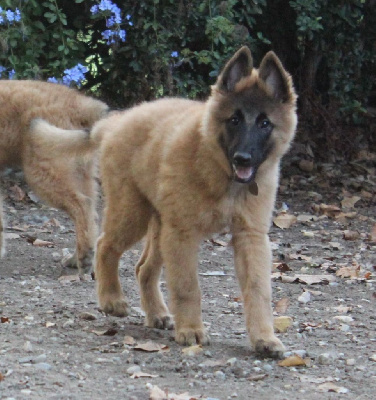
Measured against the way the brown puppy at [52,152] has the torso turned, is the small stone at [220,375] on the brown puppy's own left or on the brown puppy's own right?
on the brown puppy's own left

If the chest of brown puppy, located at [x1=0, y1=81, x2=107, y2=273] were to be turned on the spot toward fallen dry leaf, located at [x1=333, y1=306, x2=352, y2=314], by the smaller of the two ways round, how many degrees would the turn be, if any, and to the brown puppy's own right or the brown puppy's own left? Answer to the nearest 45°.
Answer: approximately 135° to the brown puppy's own left

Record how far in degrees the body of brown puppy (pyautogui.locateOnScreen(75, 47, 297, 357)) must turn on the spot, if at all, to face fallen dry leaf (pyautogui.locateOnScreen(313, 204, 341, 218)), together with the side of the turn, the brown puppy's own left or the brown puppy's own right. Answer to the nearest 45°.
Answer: approximately 135° to the brown puppy's own left

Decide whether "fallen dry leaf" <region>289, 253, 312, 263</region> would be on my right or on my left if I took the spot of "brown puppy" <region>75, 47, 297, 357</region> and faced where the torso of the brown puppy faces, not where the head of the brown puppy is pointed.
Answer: on my left

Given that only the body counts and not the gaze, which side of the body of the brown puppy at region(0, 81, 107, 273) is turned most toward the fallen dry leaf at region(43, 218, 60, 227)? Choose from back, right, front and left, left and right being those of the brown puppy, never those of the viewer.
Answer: right

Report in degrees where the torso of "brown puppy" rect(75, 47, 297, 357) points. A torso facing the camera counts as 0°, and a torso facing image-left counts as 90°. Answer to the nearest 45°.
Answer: approximately 315°

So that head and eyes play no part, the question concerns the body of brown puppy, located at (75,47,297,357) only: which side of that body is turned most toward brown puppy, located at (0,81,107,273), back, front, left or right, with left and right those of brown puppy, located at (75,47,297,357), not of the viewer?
back

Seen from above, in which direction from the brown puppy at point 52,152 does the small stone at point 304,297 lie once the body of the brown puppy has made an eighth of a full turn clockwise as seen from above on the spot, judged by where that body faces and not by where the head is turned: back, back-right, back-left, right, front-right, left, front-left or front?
back

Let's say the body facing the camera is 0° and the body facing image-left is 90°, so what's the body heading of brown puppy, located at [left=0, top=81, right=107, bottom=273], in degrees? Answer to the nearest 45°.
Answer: approximately 90°

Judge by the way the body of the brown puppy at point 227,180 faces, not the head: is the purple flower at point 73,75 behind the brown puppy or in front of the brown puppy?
behind

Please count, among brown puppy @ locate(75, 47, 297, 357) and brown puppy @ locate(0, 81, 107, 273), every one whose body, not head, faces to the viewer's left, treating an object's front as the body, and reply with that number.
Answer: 1

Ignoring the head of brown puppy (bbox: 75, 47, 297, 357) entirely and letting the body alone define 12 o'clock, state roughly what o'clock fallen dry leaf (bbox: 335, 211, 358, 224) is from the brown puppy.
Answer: The fallen dry leaf is roughly at 8 o'clock from the brown puppy.

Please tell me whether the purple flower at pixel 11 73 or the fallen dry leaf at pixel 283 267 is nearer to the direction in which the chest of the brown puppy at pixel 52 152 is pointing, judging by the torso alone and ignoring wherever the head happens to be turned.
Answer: the purple flower

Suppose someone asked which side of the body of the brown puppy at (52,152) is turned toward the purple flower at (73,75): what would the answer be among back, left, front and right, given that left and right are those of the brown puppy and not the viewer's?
right
